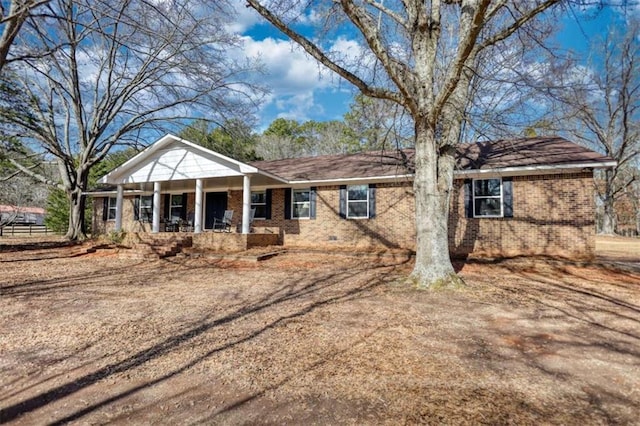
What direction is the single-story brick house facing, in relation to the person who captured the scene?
facing the viewer and to the left of the viewer
